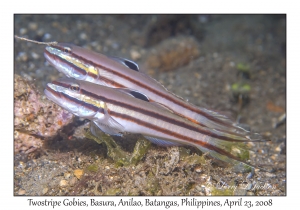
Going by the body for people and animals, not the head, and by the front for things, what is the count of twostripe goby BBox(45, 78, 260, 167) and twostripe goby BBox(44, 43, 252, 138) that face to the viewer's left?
2

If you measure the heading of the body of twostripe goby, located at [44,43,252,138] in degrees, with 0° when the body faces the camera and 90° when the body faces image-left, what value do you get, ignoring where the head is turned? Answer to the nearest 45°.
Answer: approximately 90°

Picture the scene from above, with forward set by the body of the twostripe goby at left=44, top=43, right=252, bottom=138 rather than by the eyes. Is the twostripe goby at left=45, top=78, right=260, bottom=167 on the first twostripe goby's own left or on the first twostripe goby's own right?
on the first twostripe goby's own left

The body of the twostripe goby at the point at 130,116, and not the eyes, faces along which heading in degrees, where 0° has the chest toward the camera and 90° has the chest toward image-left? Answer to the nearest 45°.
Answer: approximately 90°

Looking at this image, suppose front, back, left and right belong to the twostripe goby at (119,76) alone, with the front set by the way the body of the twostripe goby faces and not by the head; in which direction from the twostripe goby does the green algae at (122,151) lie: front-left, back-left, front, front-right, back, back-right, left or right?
left

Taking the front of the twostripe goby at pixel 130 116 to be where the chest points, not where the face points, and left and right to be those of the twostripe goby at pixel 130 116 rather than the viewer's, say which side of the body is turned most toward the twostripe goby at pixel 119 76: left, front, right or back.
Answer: right
